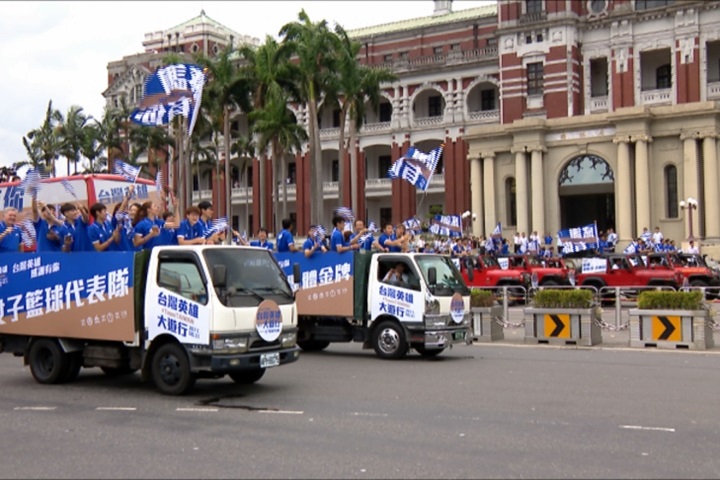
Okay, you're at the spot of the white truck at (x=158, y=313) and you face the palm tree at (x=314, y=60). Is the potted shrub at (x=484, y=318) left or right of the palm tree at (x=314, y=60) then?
right

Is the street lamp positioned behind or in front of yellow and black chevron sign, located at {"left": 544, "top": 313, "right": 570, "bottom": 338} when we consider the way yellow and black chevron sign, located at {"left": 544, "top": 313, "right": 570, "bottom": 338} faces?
behind

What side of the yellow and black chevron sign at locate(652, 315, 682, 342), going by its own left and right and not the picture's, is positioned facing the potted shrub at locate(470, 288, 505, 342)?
right

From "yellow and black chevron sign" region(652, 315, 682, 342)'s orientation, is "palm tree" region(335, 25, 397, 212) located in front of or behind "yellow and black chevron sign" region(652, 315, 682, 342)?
behind

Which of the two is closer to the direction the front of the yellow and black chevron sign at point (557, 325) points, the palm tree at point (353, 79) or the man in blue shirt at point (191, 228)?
the man in blue shirt

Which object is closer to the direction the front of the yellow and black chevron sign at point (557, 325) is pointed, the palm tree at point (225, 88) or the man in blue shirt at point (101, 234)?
the man in blue shirt

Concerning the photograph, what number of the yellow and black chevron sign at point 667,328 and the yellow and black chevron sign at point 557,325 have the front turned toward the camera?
2

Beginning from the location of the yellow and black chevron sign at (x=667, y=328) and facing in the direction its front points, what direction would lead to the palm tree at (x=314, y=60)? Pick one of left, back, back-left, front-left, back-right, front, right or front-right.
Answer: back-right
